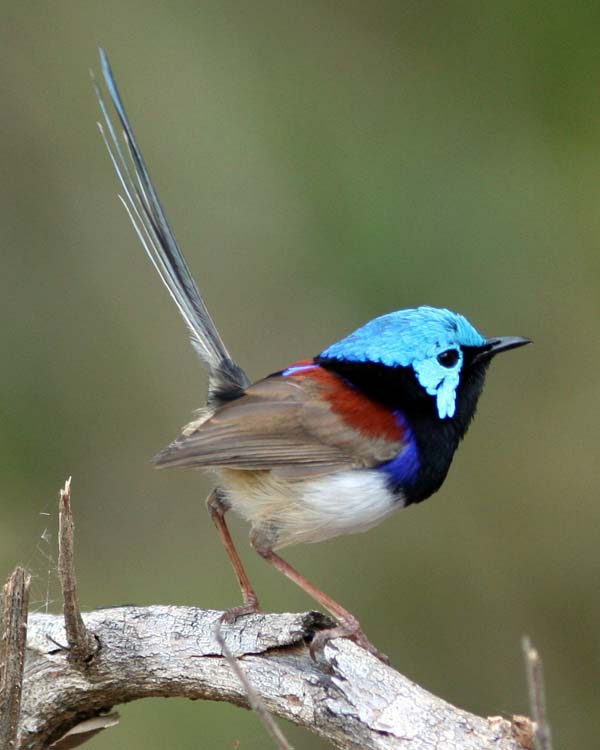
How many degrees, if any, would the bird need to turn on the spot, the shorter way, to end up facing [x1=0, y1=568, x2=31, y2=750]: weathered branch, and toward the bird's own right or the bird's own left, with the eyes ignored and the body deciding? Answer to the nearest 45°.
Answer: approximately 135° to the bird's own right

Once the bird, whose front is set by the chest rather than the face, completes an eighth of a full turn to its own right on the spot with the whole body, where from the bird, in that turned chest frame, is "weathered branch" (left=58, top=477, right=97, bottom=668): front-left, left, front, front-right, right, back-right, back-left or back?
right

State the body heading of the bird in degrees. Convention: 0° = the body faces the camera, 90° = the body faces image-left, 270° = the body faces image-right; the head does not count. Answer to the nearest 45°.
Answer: approximately 270°
